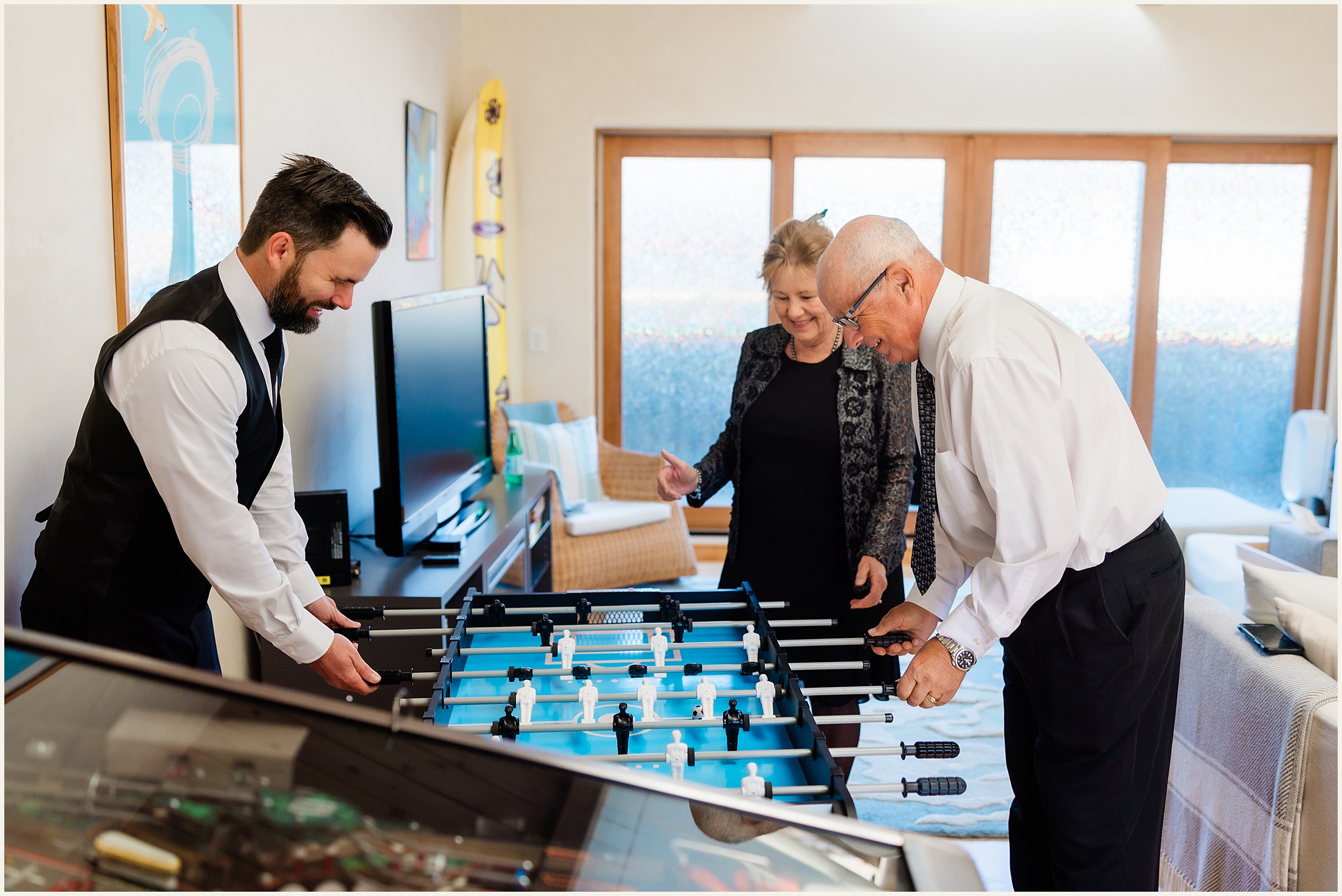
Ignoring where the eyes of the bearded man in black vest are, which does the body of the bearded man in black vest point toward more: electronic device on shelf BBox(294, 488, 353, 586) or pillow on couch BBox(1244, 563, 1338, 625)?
the pillow on couch

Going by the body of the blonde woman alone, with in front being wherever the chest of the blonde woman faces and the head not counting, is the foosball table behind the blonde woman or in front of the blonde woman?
in front

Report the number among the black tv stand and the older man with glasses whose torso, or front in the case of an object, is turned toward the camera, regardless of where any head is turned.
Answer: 0

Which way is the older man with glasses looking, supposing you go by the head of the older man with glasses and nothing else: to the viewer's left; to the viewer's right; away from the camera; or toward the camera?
to the viewer's left

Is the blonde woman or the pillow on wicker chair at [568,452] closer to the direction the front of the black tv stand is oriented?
the blonde woman

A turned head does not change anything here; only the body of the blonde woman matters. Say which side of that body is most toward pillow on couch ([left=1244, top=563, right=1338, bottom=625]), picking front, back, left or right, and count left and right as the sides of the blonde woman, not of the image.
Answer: left

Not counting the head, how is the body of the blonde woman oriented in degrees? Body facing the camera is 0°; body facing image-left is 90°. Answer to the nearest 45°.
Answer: approximately 0°

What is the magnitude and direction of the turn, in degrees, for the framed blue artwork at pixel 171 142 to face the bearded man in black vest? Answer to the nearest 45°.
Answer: approximately 45° to its right

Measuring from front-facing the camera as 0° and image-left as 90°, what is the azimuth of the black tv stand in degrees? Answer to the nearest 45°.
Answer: approximately 270°

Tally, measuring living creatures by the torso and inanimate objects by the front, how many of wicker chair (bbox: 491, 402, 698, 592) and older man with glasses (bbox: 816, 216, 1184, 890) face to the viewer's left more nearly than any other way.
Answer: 1

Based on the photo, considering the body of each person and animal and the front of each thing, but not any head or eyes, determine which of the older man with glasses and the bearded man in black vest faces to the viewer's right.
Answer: the bearded man in black vest

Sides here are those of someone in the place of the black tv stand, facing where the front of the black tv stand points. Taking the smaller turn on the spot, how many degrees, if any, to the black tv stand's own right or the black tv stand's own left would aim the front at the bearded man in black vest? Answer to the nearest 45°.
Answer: approximately 90° to the black tv stand's own right

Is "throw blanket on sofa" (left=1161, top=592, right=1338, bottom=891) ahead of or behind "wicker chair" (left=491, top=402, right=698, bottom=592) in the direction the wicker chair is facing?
ahead
